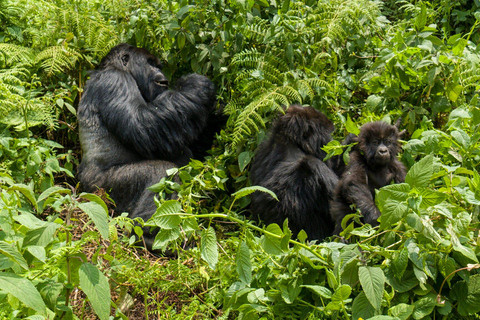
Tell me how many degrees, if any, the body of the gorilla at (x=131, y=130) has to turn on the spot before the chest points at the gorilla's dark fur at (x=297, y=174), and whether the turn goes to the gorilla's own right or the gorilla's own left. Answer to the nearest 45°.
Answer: approximately 45° to the gorilla's own right

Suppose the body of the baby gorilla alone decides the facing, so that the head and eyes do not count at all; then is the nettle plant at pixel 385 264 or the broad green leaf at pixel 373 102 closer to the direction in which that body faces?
the nettle plant

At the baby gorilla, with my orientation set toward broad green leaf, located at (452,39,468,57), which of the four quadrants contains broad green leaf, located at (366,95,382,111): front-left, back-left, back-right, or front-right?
front-left

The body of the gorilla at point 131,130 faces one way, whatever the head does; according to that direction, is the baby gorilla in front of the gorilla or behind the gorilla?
in front

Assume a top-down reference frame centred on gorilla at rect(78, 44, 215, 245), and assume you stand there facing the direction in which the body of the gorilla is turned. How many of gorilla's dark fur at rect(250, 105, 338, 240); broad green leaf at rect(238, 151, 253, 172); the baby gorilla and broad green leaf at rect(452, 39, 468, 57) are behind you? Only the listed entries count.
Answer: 0

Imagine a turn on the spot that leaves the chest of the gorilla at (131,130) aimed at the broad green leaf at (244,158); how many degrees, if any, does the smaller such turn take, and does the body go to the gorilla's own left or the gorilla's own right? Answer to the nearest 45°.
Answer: approximately 45° to the gorilla's own right

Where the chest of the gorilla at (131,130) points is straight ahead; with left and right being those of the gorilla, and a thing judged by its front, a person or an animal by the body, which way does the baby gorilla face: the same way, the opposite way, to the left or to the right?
to the right

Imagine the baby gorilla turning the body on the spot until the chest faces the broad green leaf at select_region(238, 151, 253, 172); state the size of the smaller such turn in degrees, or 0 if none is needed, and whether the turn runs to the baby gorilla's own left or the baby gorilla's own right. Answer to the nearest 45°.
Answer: approximately 135° to the baby gorilla's own right

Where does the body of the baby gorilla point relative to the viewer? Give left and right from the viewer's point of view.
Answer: facing the viewer and to the right of the viewer

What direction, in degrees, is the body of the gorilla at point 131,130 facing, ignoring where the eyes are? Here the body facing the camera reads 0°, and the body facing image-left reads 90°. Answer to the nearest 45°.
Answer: approximately 270°

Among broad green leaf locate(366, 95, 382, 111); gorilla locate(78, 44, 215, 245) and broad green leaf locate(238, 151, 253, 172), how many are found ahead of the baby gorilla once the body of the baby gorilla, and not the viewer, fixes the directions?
0

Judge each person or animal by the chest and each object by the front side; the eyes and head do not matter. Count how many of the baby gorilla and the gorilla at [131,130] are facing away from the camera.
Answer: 0

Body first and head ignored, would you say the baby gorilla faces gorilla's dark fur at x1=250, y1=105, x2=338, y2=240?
no

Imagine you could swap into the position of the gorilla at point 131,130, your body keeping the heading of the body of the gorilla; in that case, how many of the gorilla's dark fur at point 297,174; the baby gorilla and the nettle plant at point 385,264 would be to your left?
0

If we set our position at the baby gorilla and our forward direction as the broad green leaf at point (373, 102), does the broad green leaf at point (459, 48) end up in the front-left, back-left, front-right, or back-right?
front-right

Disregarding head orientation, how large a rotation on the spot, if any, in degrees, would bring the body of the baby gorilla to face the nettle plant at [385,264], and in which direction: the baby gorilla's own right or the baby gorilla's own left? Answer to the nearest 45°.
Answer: approximately 45° to the baby gorilla's own right

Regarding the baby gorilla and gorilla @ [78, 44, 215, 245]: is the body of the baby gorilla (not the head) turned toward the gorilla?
no

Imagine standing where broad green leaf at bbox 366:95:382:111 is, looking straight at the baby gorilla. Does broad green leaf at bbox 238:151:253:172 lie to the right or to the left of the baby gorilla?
right
